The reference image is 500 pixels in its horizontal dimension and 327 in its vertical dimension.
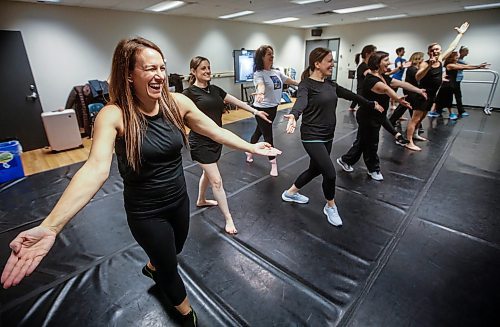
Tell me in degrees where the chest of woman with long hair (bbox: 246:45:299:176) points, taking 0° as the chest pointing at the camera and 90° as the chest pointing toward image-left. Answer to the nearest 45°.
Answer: approximately 315°

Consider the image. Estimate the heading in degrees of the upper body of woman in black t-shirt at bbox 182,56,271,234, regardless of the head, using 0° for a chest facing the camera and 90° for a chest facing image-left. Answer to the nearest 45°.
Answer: approximately 315°
